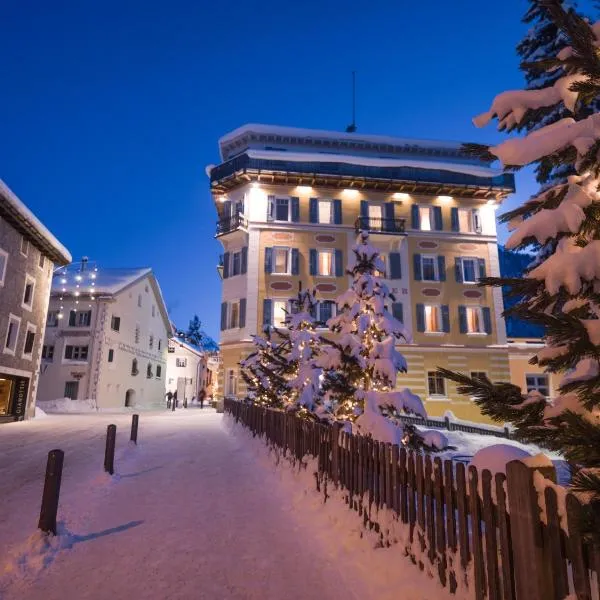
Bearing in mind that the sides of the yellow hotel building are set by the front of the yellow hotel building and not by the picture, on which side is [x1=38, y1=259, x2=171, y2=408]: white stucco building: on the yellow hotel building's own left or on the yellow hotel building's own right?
on the yellow hotel building's own right

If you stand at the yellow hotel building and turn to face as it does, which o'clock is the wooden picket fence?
The wooden picket fence is roughly at 12 o'clock from the yellow hotel building.

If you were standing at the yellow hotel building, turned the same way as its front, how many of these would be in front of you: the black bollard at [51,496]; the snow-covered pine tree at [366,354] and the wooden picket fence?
3

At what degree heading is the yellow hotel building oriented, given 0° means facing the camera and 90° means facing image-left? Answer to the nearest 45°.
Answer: approximately 0°

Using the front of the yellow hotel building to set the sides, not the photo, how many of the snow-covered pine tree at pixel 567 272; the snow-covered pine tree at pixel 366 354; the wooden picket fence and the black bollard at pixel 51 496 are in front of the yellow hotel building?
4

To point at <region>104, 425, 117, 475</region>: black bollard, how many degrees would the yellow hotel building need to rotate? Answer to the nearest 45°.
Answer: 0° — it already faces it

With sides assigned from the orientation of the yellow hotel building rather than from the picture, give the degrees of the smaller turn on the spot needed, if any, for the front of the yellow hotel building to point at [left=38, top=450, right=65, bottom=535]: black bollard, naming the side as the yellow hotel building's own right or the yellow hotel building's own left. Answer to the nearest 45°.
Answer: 0° — it already faces it

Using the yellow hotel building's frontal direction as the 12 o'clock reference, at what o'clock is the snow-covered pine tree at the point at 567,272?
The snow-covered pine tree is roughly at 12 o'clock from the yellow hotel building.
